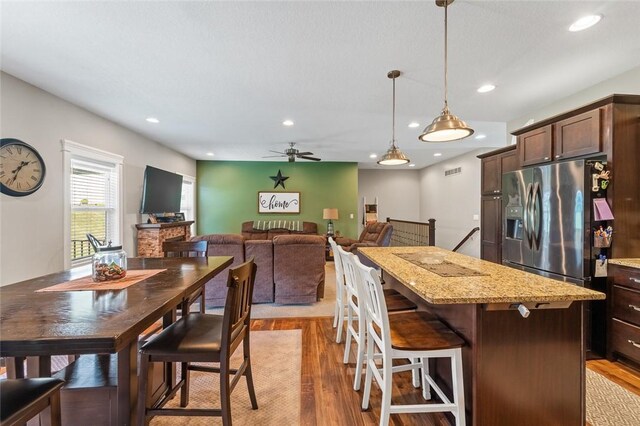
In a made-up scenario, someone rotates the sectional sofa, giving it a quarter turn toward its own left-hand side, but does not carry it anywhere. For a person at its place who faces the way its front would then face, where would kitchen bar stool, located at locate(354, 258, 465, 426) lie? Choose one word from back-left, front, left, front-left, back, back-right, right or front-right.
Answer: left

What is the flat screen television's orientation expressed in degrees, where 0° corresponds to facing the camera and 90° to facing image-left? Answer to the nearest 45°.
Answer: approximately 315°

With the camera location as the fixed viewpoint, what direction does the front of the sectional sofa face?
facing away from the viewer

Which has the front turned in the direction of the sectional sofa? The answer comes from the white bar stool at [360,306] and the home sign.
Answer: the home sign

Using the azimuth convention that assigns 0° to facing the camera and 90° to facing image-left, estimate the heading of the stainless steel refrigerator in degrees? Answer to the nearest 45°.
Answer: approximately 45°

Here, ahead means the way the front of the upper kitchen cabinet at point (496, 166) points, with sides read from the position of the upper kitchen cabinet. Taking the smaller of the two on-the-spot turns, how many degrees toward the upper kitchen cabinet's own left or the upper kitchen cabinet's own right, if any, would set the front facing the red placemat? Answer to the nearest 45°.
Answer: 0° — it already faces it

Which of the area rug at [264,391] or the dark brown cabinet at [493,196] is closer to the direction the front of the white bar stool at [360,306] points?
the dark brown cabinet

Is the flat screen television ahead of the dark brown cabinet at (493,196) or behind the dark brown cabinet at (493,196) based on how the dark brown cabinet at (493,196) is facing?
ahead

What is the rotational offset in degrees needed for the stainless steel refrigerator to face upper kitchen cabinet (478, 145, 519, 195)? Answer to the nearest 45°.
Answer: approximately 90° to its right

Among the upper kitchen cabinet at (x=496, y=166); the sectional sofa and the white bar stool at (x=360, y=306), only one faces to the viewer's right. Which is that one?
the white bar stool

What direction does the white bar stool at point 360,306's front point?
to the viewer's right

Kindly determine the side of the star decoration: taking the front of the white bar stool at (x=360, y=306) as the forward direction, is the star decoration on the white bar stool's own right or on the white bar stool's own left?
on the white bar stool's own left

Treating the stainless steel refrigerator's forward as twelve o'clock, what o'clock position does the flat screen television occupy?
The flat screen television is roughly at 1 o'clock from the stainless steel refrigerator.

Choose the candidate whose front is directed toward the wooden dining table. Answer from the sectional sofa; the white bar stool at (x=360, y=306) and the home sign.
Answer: the home sign

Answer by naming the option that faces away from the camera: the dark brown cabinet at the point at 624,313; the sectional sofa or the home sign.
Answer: the sectional sofa

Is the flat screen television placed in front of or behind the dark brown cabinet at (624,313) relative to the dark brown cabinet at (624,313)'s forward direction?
in front

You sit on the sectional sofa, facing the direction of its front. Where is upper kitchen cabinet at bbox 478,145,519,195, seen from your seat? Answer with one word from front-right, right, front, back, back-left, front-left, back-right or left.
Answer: right
